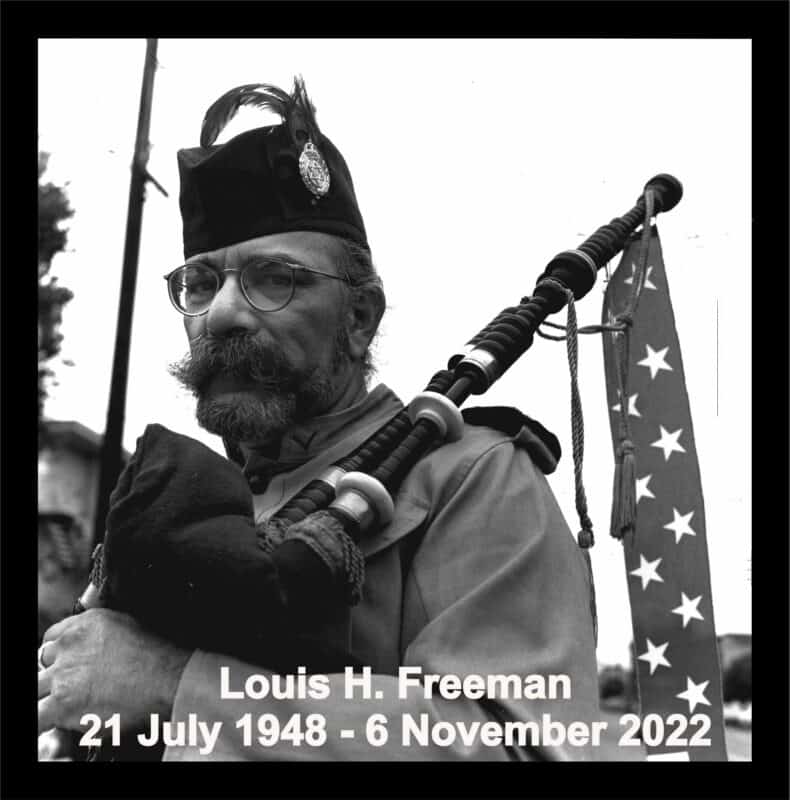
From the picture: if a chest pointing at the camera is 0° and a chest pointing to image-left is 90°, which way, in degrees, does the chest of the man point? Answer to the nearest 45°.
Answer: approximately 45°
